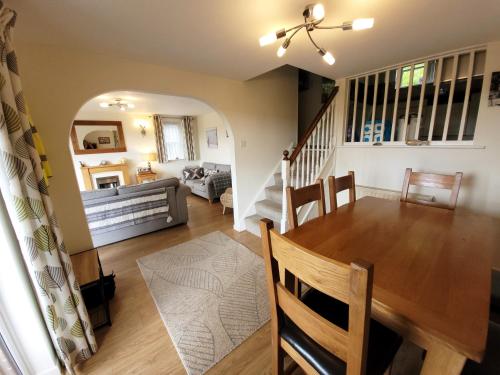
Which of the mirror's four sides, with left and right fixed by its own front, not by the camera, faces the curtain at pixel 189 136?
left

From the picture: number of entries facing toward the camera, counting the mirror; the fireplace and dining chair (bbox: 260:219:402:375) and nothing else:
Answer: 2

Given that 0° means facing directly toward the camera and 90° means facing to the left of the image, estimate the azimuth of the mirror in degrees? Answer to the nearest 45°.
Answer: approximately 0°

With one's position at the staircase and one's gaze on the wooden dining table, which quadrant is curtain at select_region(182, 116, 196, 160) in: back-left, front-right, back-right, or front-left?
back-right

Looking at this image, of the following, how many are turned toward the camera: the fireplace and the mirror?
2

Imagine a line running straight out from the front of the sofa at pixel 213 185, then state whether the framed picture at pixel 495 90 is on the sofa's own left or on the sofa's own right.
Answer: on the sofa's own left

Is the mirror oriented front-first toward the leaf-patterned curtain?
yes

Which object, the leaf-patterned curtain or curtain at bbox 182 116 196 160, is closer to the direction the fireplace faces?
the leaf-patterned curtain

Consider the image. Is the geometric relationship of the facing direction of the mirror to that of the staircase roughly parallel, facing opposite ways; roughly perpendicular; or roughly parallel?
roughly perpendicular

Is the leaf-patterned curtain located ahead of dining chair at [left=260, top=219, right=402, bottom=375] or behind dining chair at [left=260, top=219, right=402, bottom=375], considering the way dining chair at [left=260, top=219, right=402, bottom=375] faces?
behind

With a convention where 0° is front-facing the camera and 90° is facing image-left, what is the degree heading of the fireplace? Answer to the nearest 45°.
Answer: approximately 0°
